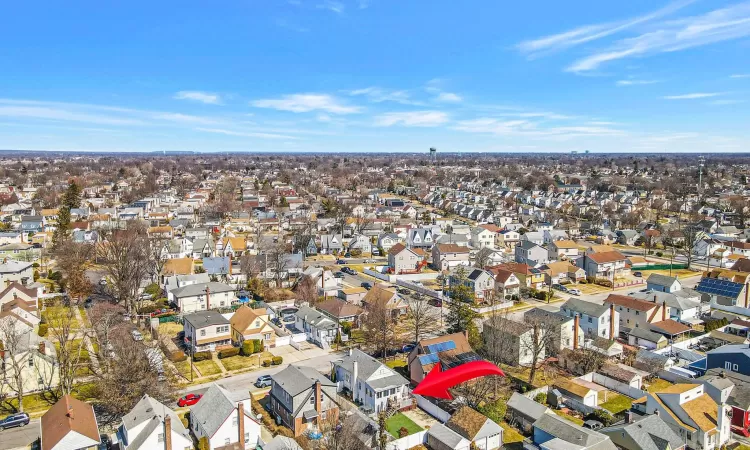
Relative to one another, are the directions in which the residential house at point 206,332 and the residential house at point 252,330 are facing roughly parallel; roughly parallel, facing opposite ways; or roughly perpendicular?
roughly parallel

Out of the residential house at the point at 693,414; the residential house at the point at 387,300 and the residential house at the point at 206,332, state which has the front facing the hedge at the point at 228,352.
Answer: the residential house at the point at 206,332

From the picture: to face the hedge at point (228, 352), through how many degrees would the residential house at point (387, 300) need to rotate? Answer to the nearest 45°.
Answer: approximately 90° to its right

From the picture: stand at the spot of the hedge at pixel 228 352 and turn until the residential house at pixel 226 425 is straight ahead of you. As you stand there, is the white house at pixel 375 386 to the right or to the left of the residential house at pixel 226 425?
left

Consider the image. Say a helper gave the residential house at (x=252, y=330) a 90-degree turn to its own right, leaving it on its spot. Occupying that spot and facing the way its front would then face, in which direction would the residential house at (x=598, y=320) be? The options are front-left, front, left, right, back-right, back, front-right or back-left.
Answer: back-left

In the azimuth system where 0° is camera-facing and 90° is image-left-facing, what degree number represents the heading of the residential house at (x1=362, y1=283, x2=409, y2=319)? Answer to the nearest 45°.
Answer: approximately 315°

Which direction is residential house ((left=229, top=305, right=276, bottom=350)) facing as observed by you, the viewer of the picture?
facing the viewer and to the right of the viewer

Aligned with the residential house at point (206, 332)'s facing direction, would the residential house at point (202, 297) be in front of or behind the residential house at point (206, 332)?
behind

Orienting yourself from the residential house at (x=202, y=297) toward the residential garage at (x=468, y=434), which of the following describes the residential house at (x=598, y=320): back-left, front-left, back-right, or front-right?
front-left

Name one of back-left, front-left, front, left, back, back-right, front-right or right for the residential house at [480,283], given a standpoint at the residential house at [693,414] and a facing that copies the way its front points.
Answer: back

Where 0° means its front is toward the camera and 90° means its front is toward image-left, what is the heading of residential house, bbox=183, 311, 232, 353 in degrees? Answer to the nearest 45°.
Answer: approximately 315°

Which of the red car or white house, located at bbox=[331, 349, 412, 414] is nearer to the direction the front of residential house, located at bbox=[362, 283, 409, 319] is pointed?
the white house

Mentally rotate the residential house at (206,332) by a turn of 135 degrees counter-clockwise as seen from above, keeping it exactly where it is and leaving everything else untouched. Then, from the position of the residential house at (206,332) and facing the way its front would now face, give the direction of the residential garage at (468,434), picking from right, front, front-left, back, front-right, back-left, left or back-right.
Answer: back-right

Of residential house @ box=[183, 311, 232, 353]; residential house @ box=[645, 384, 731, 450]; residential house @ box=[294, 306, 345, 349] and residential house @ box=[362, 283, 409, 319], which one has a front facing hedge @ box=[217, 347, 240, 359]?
residential house @ box=[183, 311, 232, 353]

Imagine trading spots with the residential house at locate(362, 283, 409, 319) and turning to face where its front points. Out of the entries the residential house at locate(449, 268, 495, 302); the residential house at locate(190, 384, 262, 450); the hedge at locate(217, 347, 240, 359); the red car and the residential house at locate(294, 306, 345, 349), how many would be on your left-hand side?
1

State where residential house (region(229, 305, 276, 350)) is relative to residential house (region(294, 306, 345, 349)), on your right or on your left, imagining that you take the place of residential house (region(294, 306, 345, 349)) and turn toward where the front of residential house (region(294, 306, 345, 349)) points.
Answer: on your right

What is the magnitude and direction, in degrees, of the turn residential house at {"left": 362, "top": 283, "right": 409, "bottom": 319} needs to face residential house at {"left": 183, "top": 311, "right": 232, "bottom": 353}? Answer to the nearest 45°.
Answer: approximately 90° to its right

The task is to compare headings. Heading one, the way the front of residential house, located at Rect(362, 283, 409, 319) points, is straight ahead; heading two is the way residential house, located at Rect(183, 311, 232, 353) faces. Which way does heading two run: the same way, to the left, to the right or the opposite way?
the same way
